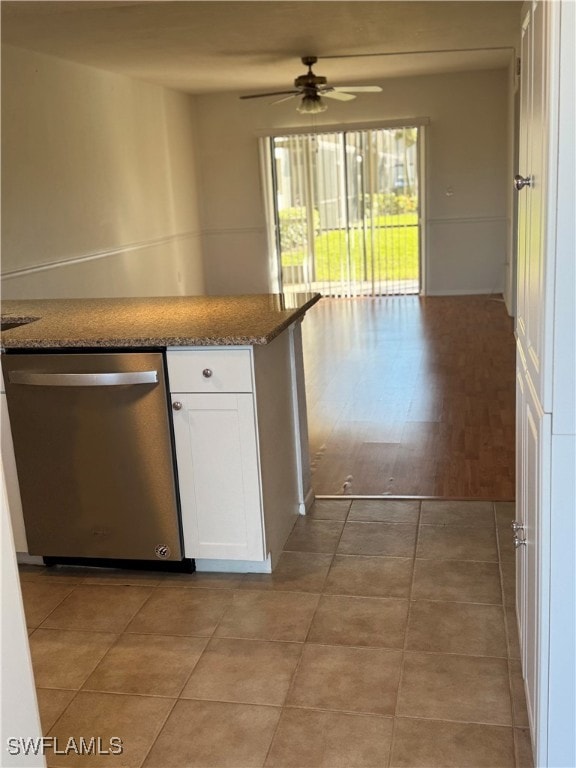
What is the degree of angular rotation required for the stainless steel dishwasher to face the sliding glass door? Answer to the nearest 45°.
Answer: approximately 135° to its left

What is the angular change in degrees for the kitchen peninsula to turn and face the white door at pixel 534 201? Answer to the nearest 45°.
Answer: approximately 45° to its left

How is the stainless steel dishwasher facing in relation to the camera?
toward the camera

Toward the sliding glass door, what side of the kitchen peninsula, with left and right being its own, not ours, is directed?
back

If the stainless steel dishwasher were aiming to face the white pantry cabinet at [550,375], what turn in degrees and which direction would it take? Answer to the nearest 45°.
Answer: approximately 45° to its left

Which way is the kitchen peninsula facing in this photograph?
toward the camera

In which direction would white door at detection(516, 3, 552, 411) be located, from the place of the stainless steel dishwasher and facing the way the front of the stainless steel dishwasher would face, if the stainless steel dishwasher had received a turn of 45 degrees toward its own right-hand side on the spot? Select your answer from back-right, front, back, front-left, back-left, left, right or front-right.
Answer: left

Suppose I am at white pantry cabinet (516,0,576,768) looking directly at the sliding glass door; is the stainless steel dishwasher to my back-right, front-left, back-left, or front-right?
front-left
